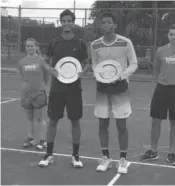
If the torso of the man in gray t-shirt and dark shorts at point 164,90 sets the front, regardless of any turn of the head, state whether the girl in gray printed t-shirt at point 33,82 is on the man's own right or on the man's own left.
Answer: on the man's own right

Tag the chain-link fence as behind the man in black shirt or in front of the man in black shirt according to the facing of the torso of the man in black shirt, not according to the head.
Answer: behind

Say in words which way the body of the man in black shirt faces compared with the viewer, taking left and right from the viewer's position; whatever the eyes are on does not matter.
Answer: facing the viewer

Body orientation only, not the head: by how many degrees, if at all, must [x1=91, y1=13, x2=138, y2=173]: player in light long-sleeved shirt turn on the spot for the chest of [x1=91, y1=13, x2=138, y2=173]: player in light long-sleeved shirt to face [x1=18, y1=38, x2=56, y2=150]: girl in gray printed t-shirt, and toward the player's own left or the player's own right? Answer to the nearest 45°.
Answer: approximately 135° to the player's own right

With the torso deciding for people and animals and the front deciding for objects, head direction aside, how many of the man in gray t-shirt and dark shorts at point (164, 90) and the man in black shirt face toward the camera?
2

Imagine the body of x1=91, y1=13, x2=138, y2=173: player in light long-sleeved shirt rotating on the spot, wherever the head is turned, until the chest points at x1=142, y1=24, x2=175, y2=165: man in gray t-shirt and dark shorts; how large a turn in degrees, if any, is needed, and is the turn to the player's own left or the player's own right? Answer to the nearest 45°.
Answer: approximately 135° to the player's own left

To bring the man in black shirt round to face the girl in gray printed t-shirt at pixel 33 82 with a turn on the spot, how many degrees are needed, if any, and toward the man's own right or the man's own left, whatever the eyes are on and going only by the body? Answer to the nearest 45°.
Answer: approximately 135° to the man's own right

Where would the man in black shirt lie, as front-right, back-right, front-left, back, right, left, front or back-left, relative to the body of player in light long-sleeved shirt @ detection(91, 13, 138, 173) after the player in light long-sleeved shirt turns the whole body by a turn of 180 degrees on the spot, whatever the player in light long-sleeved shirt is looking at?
left

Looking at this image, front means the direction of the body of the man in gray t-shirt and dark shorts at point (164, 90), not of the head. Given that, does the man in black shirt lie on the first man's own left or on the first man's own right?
on the first man's own right

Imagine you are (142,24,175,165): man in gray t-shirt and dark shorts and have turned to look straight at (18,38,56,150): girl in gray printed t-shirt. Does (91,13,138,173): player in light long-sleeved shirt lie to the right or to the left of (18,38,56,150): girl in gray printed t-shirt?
left

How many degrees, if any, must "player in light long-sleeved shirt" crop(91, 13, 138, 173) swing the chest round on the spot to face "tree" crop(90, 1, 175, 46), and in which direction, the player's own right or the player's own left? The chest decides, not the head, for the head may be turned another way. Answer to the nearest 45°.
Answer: approximately 180°

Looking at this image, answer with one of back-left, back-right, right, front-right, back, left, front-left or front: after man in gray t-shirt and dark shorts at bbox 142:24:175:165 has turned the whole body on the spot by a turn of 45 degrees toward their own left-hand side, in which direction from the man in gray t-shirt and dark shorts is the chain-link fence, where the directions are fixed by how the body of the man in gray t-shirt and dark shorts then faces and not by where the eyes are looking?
back-left

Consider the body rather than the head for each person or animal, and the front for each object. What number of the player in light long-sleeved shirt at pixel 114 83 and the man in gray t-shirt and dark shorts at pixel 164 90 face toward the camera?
2

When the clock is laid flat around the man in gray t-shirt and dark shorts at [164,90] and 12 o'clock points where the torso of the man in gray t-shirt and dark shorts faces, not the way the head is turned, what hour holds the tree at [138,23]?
The tree is roughly at 6 o'clock from the man in gray t-shirt and dark shorts.

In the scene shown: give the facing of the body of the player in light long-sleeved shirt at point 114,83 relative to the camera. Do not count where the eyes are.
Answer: toward the camera
